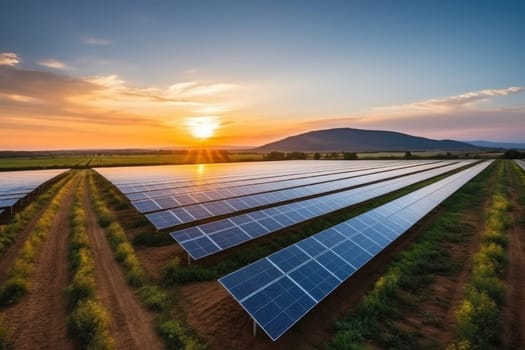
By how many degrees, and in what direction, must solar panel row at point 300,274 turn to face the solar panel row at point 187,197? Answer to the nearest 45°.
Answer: approximately 180°

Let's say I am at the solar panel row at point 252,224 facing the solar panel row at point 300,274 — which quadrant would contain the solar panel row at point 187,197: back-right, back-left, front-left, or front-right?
back-right

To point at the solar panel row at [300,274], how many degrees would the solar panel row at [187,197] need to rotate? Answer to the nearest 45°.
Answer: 0° — it already faces it

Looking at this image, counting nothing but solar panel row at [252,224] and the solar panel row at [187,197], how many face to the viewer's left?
0

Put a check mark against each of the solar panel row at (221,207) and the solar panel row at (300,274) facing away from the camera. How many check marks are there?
0
